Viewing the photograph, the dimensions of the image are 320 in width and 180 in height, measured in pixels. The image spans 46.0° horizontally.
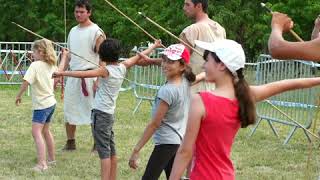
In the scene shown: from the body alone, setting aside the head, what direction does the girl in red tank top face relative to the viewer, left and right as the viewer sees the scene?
facing away from the viewer and to the left of the viewer

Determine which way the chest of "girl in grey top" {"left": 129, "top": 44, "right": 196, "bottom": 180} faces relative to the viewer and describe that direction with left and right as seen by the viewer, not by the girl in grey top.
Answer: facing away from the viewer and to the left of the viewer

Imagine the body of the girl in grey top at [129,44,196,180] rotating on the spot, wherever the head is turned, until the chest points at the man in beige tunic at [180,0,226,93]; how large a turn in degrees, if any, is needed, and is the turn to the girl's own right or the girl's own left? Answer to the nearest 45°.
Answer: approximately 45° to the girl's own right

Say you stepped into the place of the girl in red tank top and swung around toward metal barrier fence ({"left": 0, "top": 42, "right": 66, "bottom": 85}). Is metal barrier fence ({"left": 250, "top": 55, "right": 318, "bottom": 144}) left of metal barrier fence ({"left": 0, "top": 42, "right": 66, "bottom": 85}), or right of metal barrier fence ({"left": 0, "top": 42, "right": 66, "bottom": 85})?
right

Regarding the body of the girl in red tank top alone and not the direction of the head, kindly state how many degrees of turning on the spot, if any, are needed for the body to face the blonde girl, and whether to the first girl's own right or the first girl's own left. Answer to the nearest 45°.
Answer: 0° — they already face them
